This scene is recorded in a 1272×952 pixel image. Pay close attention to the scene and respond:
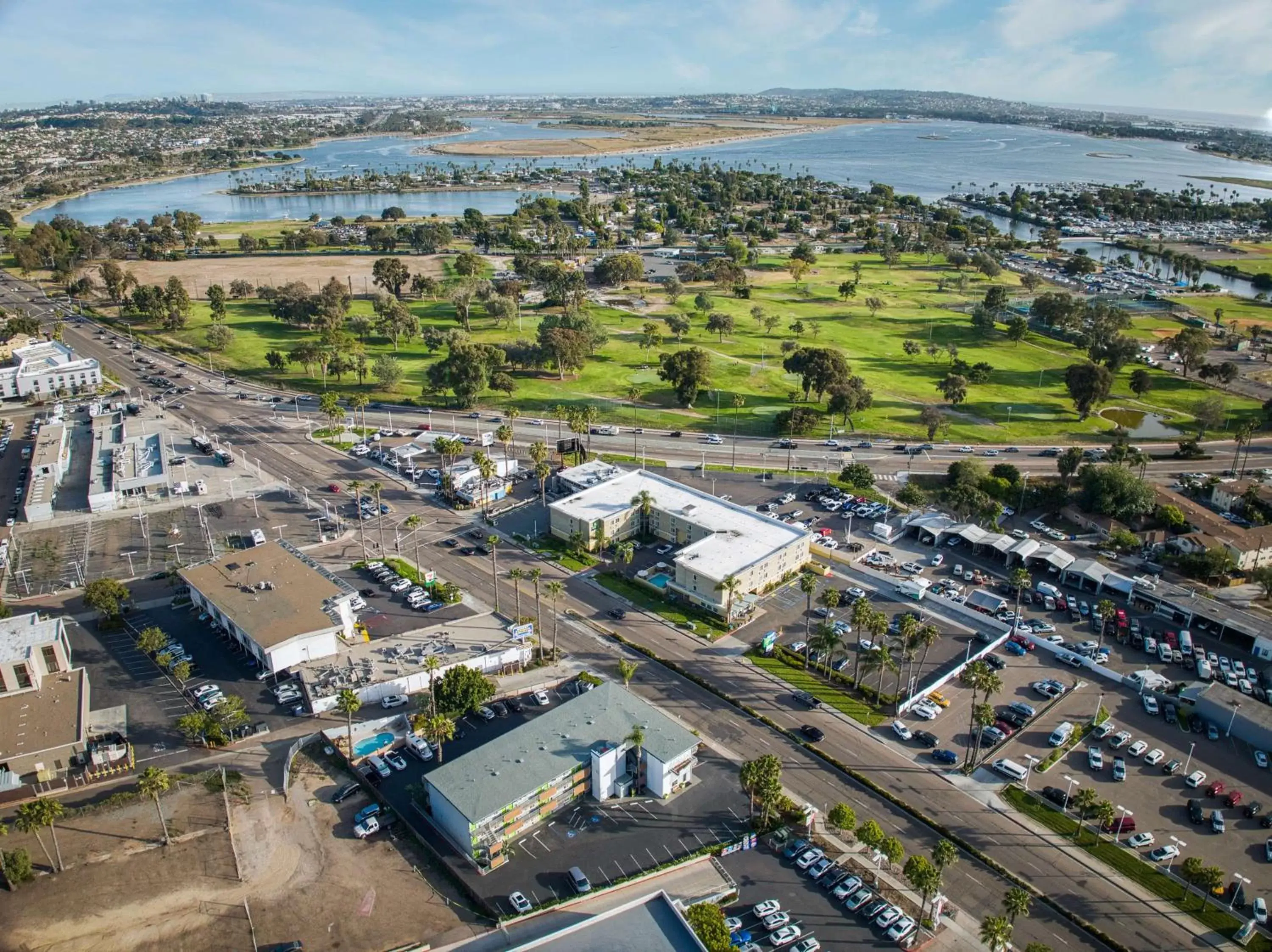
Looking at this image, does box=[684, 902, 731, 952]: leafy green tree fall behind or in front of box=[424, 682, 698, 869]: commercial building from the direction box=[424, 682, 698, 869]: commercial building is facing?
in front

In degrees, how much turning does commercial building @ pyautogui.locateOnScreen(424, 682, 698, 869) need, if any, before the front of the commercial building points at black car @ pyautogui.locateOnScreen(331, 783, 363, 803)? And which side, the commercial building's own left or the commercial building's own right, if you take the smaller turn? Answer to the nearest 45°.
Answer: approximately 135° to the commercial building's own right

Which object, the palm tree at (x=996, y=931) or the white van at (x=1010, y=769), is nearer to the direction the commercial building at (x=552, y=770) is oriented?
the palm tree

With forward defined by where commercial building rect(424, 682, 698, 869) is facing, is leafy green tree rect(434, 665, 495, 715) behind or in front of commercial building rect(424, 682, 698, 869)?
behind

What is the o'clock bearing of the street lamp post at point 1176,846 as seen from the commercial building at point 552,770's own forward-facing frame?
The street lamp post is roughly at 11 o'clock from the commercial building.

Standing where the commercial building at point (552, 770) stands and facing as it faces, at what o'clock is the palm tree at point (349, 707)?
The palm tree is roughly at 5 o'clock from the commercial building.

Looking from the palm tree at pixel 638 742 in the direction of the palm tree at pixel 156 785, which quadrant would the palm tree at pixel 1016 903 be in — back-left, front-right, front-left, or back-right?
back-left

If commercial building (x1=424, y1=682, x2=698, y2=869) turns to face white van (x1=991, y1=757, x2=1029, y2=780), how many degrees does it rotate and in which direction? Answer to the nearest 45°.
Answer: approximately 45° to its left

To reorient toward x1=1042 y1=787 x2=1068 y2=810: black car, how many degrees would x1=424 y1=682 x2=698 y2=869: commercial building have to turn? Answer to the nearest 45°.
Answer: approximately 45° to its left
